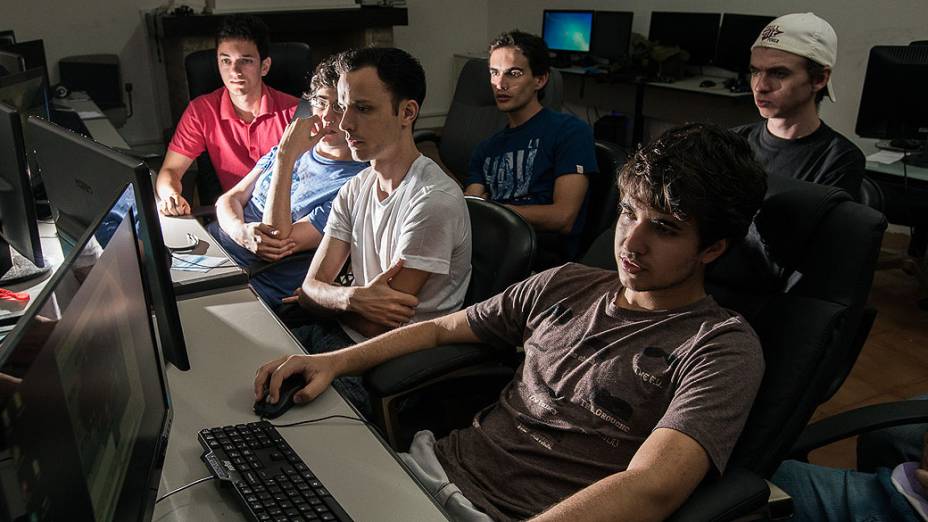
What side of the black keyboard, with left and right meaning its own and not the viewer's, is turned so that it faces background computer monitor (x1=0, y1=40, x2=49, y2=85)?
left

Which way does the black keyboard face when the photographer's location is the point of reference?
facing to the right of the viewer

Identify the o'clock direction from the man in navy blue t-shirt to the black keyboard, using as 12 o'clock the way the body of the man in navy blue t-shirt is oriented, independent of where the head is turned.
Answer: The black keyboard is roughly at 11 o'clock from the man in navy blue t-shirt.

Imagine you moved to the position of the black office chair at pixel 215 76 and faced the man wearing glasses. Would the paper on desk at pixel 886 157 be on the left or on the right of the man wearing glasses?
left

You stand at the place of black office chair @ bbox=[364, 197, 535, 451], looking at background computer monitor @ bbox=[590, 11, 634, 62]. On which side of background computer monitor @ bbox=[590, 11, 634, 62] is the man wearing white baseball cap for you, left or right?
right

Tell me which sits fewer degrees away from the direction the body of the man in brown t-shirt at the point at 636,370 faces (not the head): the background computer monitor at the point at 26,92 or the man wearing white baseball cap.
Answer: the background computer monitor

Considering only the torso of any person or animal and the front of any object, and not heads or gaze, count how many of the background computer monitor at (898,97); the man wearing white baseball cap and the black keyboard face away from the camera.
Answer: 1

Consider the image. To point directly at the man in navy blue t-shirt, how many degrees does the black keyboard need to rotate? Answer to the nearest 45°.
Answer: approximately 45° to its left

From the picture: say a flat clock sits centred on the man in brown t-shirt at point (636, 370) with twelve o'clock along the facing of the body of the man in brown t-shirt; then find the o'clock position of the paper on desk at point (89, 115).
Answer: The paper on desk is roughly at 3 o'clock from the man in brown t-shirt.

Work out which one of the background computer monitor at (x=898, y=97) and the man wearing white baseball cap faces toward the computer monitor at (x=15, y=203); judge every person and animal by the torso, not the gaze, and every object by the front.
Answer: the man wearing white baseball cap

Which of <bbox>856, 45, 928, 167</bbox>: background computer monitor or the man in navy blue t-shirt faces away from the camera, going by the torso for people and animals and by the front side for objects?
the background computer monitor

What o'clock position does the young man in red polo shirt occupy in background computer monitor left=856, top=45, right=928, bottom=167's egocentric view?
The young man in red polo shirt is roughly at 8 o'clock from the background computer monitor.

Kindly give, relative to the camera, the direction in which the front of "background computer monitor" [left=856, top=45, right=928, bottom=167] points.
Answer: facing away from the viewer

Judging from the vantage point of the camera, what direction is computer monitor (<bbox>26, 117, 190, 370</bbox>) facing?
facing away from the viewer and to the right of the viewer

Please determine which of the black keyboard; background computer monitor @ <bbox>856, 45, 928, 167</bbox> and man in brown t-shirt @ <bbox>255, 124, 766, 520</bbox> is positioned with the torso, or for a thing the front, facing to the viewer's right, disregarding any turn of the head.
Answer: the black keyboard
